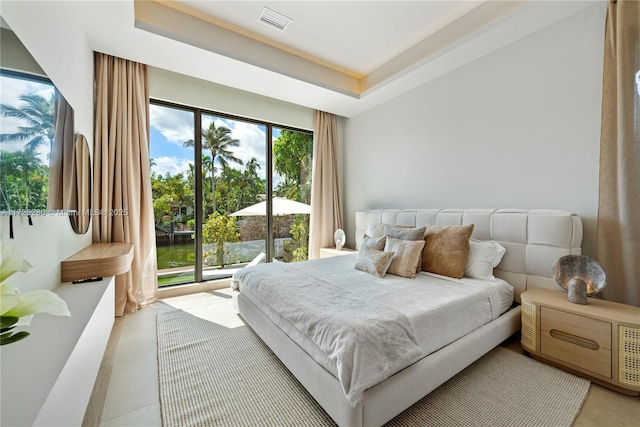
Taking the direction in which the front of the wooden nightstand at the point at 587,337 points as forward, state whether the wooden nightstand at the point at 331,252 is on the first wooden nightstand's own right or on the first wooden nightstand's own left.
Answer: on the first wooden nightstand's own right

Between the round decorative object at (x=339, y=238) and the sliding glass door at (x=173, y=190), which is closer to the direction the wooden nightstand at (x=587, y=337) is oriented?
the sliding glass door

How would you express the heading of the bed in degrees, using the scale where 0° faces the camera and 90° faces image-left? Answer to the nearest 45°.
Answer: approximately 45°

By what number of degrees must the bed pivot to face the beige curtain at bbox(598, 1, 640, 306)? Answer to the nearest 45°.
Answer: approximately 180°

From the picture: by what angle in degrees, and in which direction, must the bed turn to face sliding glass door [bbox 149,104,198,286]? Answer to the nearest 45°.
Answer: approximately 45° to its right

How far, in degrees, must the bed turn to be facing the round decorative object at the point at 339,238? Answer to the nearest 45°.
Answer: approximately 90° to its right

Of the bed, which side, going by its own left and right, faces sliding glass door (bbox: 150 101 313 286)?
right

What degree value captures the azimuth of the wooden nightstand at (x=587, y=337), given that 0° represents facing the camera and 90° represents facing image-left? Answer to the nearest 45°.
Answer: approximately 45°

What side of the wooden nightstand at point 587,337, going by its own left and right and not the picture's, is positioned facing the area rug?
front
